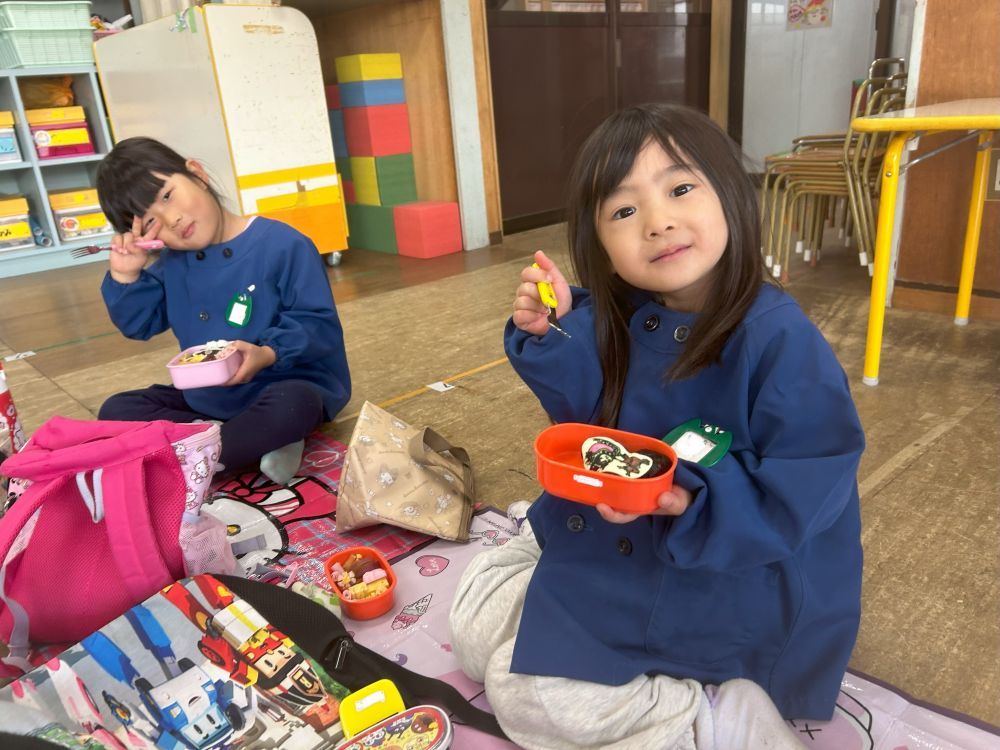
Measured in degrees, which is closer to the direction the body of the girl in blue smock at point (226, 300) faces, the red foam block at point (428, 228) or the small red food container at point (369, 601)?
the small red food container

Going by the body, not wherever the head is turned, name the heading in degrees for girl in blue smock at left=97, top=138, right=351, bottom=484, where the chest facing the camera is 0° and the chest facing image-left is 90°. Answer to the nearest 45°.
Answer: approximately 45°

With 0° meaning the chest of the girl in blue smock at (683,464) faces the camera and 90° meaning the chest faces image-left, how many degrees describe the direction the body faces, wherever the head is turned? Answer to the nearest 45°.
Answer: approximately 45°
